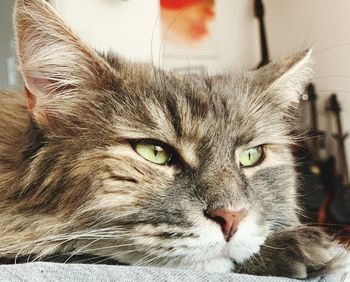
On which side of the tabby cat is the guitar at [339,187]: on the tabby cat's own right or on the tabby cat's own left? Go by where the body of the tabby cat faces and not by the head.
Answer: on the tabby cat's own left

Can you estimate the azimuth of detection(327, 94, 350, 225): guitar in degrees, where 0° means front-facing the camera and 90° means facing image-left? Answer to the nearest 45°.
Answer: approximately 0°

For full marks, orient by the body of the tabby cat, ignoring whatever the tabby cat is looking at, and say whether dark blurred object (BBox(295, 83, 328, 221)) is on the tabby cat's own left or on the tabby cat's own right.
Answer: on the tabby cat's own left

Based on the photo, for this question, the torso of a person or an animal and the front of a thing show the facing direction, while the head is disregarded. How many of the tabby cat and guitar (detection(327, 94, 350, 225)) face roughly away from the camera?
0

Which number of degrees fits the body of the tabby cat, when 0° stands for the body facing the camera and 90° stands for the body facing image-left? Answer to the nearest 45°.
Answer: approximately 315°
